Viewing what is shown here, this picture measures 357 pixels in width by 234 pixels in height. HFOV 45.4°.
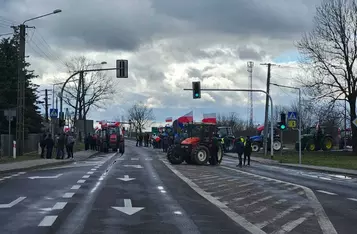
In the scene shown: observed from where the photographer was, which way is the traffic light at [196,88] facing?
facing the viewer
